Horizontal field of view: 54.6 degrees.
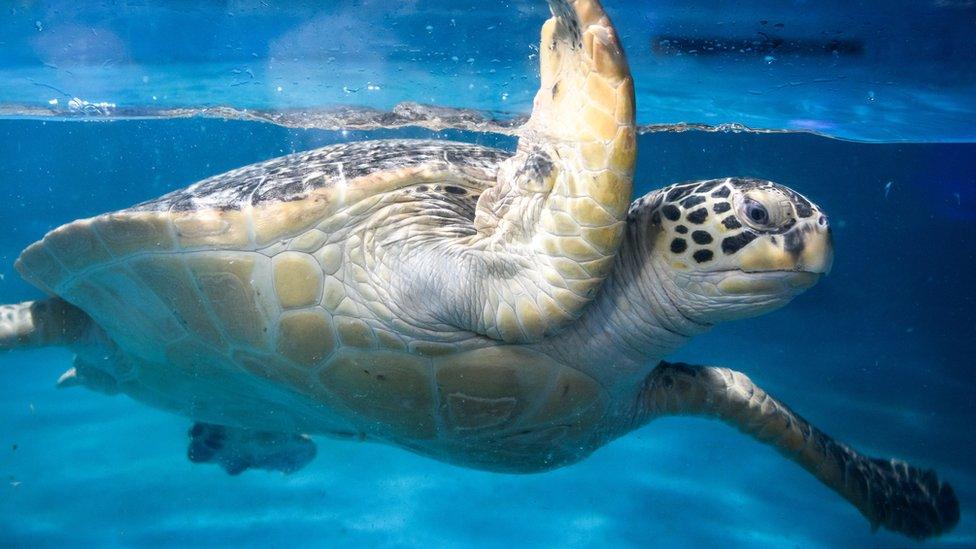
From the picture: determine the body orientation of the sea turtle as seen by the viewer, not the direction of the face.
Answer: to the viewer's right
